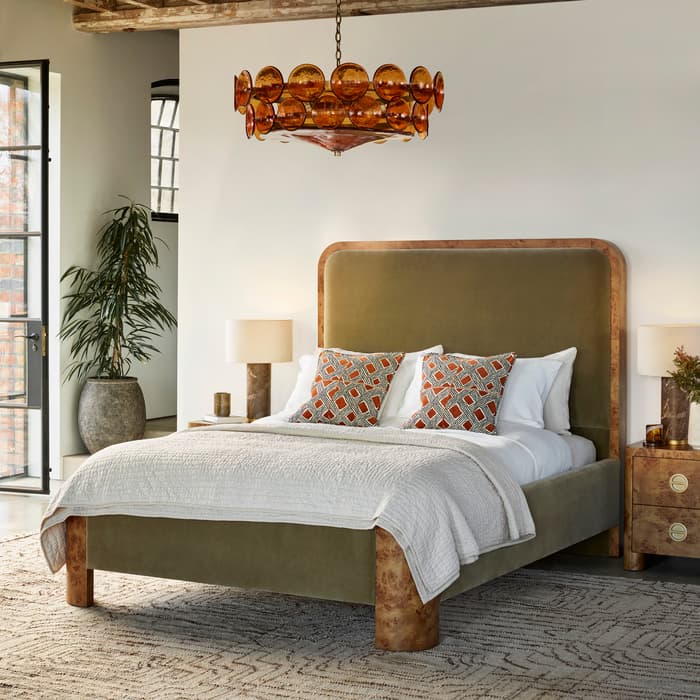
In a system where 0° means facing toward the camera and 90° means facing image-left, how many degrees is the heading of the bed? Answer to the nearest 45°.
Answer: approximately 45°

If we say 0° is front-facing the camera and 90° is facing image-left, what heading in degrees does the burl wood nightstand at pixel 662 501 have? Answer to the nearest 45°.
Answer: approximately 0°

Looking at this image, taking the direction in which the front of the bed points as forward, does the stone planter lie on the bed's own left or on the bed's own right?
on the bed's own right

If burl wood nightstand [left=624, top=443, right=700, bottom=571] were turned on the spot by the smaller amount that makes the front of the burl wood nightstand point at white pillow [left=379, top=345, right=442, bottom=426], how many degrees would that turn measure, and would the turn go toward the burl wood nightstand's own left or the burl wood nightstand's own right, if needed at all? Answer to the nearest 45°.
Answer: approximately 90° to the burl wood nightstand's own right

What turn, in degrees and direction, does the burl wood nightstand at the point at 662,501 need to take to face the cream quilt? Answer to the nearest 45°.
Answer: approximately 45° to its right

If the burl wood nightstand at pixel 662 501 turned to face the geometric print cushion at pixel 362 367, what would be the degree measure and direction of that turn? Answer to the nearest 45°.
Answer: approximately 90° to its right

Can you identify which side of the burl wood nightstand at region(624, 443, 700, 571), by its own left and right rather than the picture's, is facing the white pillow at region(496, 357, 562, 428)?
right

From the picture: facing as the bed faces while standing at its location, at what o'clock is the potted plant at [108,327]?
The potted plant is roughly at 3 o'clock from the bed.

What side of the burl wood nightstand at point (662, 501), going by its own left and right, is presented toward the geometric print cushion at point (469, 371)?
right

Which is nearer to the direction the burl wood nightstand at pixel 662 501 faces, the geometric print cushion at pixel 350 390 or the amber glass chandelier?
the amber glass chandelier

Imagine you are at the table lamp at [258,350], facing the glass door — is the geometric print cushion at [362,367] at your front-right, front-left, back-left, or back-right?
back-left

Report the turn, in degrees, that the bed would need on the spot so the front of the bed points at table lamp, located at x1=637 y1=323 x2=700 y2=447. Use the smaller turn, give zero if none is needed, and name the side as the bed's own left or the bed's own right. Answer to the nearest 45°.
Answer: approximately 135° to the bed's own left

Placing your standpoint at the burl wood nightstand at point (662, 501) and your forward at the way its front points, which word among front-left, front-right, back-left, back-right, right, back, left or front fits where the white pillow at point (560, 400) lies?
back-right
